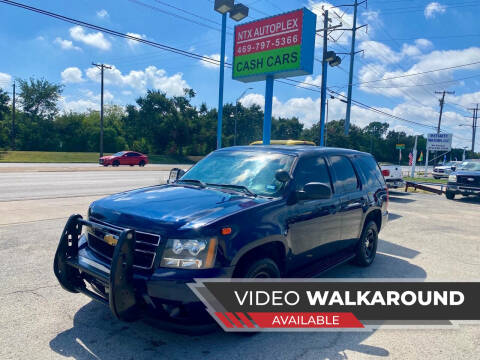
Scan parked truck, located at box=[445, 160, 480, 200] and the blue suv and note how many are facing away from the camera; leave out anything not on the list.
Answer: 0

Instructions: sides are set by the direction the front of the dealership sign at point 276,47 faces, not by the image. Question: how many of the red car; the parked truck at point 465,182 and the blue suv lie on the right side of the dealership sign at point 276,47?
1

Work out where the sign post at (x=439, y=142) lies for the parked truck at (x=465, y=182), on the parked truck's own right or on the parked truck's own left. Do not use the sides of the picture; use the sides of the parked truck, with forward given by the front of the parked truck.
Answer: on the parked truck's own right

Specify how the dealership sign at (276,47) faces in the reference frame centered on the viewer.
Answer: facing the viewer and to the left of the viewer

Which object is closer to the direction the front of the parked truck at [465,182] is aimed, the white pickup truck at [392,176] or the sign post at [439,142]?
the white pickup truck

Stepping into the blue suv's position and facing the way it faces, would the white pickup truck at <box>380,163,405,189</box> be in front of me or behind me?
behind

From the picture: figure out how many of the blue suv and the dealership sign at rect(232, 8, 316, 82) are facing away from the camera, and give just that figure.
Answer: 0

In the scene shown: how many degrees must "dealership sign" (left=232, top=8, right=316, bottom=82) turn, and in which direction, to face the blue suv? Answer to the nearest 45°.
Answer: approximately 45° to its left
